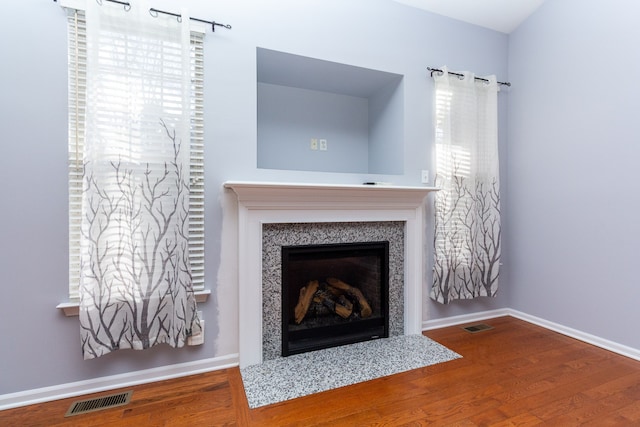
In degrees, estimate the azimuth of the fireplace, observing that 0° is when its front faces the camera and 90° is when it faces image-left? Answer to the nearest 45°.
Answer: approximately 315°

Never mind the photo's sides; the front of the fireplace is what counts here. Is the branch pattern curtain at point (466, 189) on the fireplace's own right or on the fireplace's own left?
on the fireplace's own left

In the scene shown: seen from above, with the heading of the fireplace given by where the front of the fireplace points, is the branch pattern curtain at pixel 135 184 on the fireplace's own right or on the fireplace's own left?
on the fireplace's own right

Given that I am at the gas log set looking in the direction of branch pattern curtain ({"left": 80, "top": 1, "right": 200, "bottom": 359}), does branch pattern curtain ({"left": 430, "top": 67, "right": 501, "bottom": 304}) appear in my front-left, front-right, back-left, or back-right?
back-left
